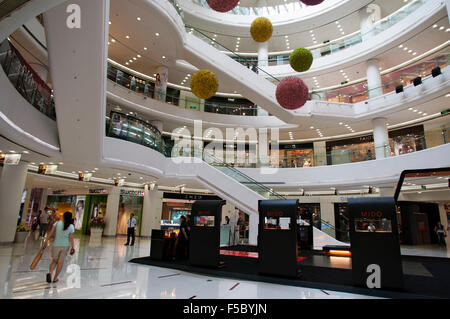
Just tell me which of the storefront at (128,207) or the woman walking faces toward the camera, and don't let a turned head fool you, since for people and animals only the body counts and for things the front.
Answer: the storefront

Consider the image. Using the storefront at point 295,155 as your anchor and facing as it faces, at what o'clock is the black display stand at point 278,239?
The black display stand is roughly at 12 o'clock from the storefront.

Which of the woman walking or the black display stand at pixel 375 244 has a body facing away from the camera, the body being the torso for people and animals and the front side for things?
the woman walking

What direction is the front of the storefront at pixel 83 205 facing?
toward the camera

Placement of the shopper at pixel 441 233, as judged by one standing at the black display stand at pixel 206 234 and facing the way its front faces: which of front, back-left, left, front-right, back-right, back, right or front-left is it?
back-left

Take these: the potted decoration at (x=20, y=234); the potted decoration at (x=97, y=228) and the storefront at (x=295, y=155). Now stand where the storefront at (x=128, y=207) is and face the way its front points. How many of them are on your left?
1

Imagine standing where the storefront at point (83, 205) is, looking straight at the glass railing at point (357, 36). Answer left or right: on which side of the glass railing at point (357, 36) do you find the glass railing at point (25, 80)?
right

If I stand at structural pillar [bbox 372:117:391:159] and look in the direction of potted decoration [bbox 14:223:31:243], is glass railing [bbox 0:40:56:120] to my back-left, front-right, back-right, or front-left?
front-left

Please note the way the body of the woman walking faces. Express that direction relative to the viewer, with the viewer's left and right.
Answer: facing away from the viewer

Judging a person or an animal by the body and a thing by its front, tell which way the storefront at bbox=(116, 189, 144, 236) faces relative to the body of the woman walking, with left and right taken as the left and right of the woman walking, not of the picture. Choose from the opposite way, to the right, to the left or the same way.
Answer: the opposite way

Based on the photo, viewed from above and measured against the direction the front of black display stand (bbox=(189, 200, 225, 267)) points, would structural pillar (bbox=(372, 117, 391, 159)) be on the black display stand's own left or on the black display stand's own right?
on the black display stand's own left

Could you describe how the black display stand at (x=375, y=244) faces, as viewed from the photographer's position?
facing the viewer

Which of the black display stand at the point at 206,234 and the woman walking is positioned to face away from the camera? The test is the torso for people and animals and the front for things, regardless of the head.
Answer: the woman walking

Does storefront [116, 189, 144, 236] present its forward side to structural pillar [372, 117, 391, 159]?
no

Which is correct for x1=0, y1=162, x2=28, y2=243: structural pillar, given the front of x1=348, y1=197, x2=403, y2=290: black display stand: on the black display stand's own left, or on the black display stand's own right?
on the black display stand's own right

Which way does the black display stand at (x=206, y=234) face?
toward the camera

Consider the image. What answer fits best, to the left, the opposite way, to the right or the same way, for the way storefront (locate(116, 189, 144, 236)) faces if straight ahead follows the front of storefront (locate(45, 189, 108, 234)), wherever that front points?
the same way

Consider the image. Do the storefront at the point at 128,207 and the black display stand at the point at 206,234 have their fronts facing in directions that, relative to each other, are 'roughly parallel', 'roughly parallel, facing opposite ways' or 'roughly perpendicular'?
roughly parallel
